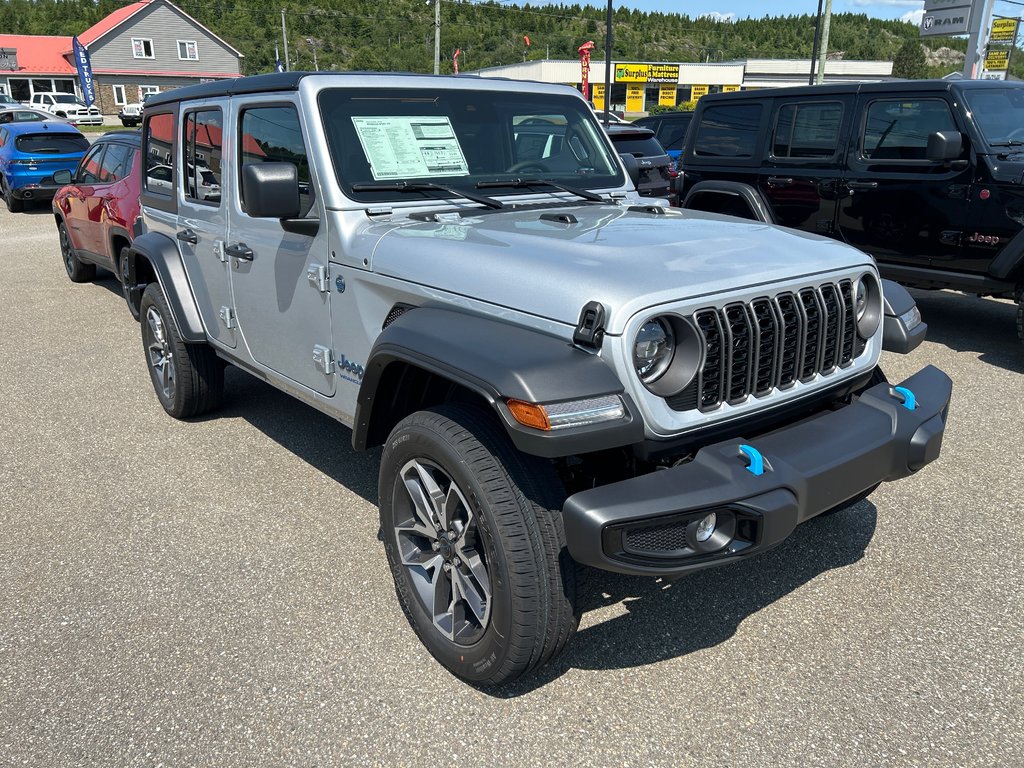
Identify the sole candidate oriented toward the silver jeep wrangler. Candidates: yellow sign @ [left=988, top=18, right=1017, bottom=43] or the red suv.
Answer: the yellow sign

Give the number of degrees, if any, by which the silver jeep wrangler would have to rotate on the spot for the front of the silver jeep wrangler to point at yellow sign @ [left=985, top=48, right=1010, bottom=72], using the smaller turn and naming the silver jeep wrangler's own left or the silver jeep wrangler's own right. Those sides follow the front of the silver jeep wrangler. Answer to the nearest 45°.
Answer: approximately 90° to the silver jeep wrangler's own left

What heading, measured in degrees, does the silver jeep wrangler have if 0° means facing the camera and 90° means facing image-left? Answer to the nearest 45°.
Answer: approximately 315°

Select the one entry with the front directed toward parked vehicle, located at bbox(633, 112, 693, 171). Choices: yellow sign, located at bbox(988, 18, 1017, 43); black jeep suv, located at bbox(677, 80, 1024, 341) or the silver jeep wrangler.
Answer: the yellow sign

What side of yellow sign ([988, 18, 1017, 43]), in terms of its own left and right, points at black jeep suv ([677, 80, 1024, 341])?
front

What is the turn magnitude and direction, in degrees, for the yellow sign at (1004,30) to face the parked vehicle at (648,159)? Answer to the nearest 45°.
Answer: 0° — it already faces it

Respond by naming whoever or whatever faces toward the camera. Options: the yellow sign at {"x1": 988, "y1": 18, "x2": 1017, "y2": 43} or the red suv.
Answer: the yellow sign

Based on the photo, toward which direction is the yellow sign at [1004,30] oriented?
toward the camera

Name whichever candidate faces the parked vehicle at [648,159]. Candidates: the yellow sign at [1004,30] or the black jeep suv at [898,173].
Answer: the yellow sign

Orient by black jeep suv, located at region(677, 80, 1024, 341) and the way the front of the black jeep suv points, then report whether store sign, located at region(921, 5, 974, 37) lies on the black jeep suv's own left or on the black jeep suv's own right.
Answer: on the black jeep suv's own left

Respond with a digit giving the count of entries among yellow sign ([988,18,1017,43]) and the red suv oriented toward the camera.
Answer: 1

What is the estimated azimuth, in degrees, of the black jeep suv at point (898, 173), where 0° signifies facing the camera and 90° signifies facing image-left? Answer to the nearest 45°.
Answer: approximately 315°

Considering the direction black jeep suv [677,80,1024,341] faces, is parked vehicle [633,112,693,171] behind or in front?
behind
